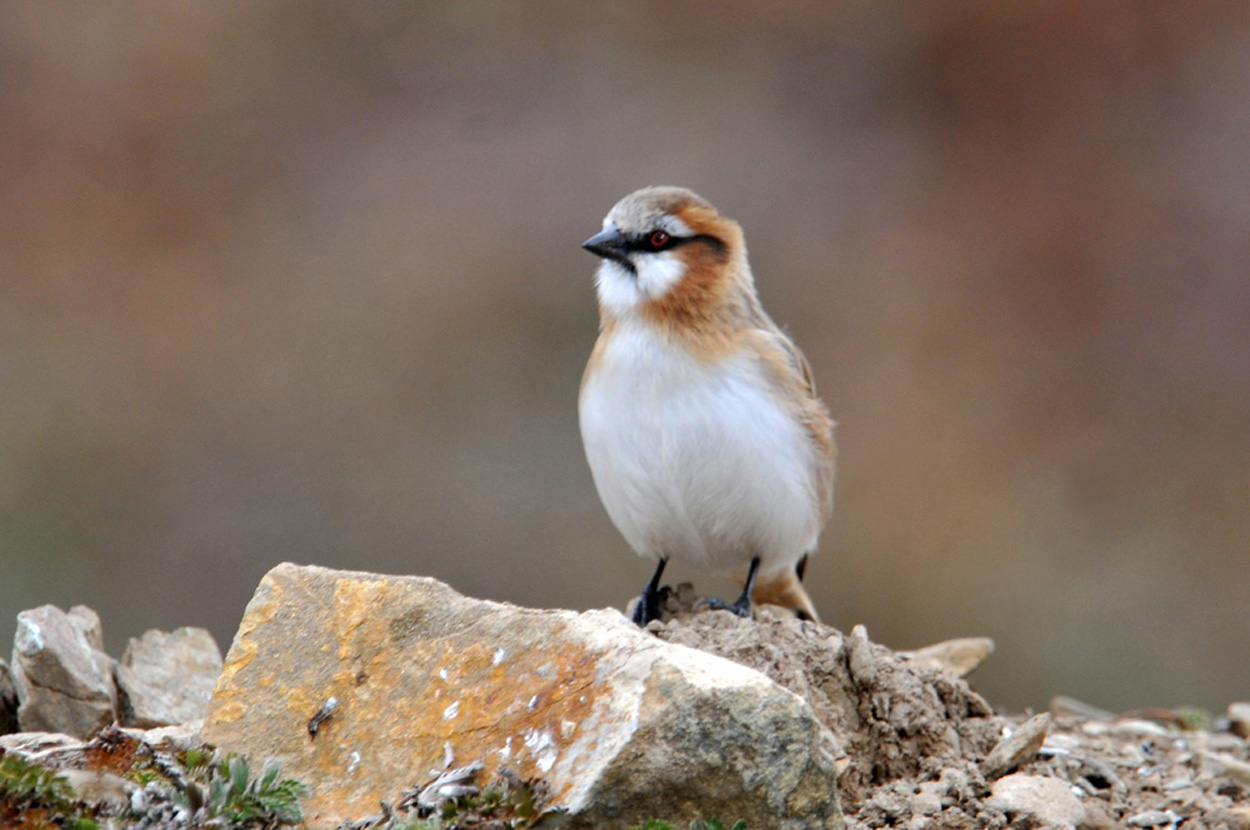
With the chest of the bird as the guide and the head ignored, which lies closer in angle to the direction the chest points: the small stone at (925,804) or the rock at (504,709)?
the rock

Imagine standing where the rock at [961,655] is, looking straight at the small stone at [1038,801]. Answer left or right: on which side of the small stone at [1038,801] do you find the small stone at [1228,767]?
left

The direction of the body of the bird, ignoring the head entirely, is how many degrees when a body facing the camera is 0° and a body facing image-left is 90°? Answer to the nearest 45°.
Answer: approximately 45°

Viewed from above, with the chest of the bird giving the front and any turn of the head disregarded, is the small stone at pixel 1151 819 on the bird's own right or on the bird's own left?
on the bird's own left

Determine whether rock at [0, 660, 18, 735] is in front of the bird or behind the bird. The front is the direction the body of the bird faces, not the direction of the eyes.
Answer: in front

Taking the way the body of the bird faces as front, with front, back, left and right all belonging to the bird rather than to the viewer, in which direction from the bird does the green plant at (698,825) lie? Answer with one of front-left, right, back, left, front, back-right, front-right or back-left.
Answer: front-left

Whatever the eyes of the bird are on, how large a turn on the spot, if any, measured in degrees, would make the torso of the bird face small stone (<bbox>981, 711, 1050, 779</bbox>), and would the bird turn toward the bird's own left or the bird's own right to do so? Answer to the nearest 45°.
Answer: approximately 90° to the bird's own left

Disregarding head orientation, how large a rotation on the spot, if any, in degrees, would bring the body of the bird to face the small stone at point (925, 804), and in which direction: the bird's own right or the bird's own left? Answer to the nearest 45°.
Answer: approximately 90° to the bird's own left

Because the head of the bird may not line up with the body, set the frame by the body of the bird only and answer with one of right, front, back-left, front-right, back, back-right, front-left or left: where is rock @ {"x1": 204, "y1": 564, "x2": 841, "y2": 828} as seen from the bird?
front-left

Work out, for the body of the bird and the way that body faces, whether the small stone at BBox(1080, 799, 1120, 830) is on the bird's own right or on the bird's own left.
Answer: on the bird's own left

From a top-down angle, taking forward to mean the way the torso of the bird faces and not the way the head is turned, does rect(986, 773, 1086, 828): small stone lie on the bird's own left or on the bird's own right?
on the bird's own left

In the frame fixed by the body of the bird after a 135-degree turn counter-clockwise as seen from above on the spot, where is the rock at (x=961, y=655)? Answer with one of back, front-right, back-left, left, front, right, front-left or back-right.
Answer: front

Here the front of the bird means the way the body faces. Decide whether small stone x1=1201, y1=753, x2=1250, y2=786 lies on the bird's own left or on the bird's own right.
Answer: on the bird's own left

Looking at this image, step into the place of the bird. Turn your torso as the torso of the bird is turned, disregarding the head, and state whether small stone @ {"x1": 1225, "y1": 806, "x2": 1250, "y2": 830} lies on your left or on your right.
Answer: on your left

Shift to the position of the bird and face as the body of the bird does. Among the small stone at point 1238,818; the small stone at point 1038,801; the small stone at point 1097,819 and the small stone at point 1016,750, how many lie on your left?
4
